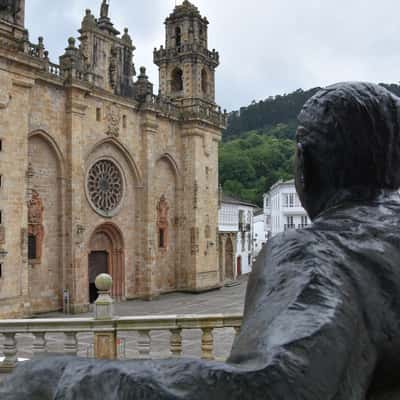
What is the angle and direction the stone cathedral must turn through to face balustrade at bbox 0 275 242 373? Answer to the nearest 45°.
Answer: approximately 45° to its right

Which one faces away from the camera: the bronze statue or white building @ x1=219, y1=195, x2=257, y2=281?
the bronze statue

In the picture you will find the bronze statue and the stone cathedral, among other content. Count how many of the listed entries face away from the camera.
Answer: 1

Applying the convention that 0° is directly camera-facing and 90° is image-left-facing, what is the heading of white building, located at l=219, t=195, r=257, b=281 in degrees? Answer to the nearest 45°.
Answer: approximately 315°

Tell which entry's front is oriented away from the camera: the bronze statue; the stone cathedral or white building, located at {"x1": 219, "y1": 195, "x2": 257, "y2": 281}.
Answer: the bronze statue

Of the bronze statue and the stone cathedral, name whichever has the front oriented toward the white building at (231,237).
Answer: the bronze statue

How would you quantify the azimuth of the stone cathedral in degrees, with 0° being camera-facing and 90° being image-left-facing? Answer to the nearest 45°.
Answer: approximately 315°

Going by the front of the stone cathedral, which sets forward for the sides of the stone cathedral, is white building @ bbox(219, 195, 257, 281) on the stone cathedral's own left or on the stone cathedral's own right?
on the stone cathedral's own left

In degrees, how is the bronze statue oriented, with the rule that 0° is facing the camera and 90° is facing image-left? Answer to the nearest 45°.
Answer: approximately 180°
